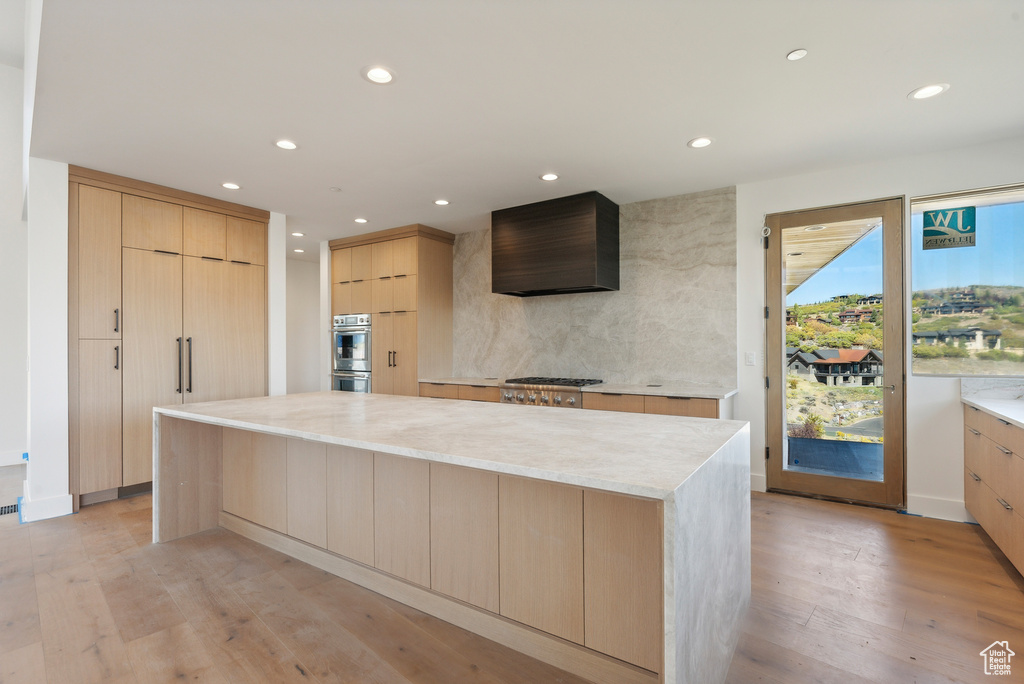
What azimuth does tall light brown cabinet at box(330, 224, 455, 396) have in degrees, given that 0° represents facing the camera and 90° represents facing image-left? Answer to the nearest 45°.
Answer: approximately 45°

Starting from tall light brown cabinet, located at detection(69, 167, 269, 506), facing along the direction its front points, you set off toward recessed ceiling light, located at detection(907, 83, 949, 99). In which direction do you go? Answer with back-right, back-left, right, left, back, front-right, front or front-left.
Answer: front

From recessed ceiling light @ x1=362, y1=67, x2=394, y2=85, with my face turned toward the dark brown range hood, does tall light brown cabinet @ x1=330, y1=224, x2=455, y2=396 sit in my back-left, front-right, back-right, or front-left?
front-left

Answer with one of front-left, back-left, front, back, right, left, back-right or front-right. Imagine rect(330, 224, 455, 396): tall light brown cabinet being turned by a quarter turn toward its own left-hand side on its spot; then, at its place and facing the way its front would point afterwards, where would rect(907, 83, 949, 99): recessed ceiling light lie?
front

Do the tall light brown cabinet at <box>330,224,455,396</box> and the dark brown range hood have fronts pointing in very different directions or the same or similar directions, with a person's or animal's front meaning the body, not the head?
same or similar directions

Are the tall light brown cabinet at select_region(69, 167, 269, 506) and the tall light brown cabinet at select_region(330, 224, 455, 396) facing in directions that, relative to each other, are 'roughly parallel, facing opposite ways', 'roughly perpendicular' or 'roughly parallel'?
roughly perpendicular

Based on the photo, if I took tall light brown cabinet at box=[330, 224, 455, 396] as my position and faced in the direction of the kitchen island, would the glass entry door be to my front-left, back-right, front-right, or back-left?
front-left

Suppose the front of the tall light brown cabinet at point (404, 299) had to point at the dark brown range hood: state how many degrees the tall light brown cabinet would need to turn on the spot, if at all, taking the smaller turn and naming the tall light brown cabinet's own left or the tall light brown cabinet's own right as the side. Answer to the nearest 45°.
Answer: approximately 90° to the tall light brown cabinet's own left

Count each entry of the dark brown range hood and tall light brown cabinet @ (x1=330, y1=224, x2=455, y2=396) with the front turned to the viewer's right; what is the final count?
0

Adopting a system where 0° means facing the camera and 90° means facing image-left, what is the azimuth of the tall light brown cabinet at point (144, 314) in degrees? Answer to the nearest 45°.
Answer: approximately 315°

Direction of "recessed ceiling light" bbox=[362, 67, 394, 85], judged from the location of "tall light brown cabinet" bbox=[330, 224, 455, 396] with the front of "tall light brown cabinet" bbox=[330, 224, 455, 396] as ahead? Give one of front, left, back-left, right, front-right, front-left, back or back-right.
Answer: front-left

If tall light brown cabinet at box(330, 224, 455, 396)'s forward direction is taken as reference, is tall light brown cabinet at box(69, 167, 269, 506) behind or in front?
in front

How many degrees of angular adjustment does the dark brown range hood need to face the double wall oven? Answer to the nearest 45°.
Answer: approximately 90° to its right
